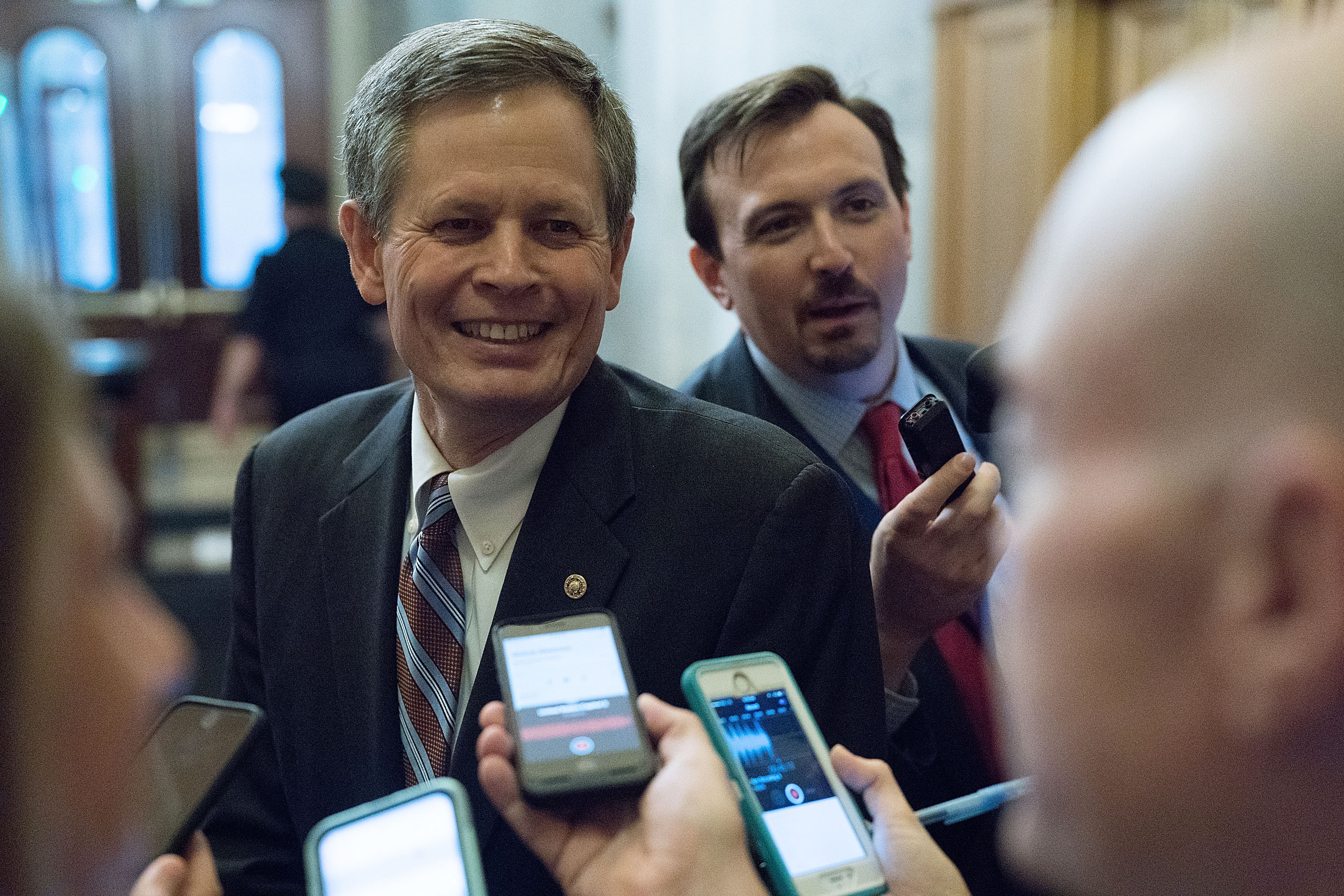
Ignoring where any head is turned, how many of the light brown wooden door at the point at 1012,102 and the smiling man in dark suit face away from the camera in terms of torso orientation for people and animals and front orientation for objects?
0

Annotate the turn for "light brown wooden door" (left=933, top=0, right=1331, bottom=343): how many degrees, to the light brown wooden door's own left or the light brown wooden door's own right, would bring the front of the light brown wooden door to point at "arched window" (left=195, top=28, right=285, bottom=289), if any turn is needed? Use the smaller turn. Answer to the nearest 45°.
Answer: approximately 135° to the light brown wooden door's own right

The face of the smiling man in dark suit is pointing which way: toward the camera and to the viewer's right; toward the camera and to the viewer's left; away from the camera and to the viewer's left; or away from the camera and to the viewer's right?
toward the camera and to the viewer's right

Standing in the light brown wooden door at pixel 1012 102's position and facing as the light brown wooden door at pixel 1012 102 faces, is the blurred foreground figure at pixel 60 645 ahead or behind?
ahead

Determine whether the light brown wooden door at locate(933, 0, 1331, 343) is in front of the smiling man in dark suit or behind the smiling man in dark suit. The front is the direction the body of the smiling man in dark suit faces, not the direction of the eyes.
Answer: behind

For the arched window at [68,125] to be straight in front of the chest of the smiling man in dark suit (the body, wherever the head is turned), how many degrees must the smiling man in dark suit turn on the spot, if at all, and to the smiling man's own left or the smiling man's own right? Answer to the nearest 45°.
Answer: approximately 135° to the smiling man's own right

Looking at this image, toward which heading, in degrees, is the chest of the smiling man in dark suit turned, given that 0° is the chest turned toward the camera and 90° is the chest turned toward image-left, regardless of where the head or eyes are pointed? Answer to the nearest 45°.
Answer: approximately 45°
